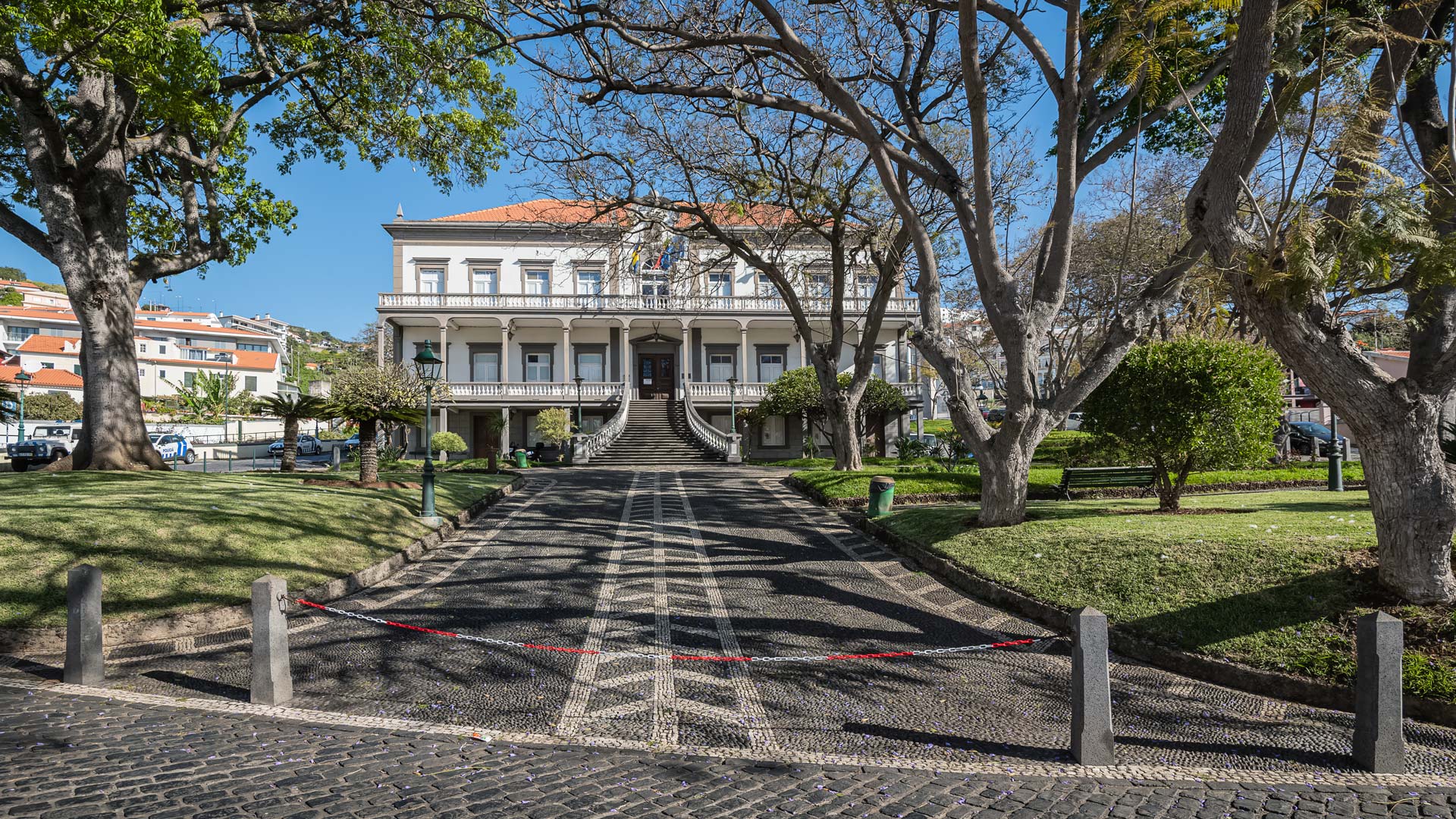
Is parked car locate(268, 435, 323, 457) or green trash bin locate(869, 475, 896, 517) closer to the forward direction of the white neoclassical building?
the green trash bin

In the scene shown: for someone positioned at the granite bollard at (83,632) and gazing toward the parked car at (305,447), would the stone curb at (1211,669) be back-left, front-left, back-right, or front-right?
back-right

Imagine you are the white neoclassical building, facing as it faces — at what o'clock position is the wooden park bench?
The wooden park bench is roughly at 11 o'clock from the white neoclassical building.

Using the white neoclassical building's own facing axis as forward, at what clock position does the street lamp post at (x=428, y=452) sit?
The street lamp post is roughly at 12 o'clock from the white neoclassical building.

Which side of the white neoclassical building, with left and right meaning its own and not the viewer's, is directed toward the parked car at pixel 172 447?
right

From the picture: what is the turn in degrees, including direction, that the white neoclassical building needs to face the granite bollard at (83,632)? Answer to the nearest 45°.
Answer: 0° — it already faces it

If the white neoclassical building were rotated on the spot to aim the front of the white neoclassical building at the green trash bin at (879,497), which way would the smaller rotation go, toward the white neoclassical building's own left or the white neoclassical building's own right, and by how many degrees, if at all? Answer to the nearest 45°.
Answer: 0° — it already faces it

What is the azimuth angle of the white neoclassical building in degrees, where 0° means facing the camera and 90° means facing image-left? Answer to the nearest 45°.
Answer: approximately 0°

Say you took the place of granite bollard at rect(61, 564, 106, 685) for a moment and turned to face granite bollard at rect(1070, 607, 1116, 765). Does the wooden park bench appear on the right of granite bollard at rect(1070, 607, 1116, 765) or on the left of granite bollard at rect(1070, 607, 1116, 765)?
left

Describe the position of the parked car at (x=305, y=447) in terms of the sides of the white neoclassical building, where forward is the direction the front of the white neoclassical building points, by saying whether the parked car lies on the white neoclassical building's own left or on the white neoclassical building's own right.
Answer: on the white neoclassical building's own right
